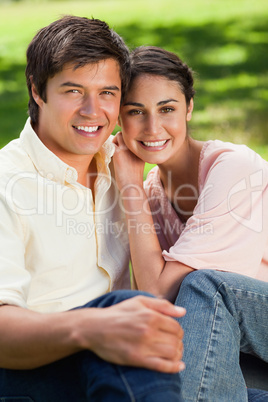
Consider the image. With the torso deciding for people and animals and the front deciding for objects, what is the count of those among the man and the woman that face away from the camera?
0

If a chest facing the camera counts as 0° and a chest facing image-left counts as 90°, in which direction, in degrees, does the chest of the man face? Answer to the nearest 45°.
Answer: approximately 315°

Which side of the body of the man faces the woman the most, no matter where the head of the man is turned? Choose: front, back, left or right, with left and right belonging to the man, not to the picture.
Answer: left
